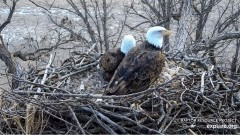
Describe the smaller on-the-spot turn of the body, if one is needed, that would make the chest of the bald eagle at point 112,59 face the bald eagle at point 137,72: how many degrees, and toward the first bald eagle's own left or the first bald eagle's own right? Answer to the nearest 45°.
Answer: approximately 90° to the first bald eagle's own right

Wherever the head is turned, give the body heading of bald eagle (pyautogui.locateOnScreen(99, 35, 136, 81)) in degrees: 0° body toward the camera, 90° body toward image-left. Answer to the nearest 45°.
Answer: approximately 225°
